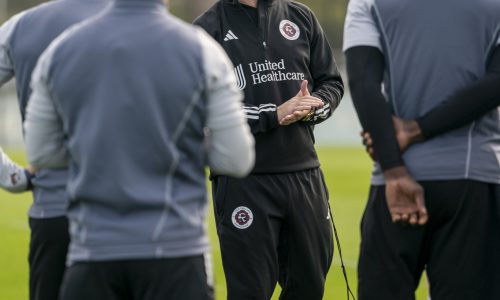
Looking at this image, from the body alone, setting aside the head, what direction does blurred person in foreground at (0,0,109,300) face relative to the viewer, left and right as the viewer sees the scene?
facing away from the viewer

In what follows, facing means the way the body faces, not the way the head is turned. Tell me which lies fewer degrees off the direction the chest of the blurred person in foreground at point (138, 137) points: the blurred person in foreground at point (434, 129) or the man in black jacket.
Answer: the man in black jacket

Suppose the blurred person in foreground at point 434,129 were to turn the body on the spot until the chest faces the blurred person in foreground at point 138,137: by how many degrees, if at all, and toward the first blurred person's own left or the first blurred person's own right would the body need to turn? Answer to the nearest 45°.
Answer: approximately 135° to the first blurred person's own left

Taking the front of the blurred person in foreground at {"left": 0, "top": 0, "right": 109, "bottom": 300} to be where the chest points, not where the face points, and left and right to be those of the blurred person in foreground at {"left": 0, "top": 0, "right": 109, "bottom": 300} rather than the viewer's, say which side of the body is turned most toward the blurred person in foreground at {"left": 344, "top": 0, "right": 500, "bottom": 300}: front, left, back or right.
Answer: right

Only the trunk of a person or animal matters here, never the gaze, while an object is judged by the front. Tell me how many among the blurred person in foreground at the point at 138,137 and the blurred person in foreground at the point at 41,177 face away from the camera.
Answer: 2

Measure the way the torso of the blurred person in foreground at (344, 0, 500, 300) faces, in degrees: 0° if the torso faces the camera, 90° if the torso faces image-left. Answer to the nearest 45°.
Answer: approximately 180°

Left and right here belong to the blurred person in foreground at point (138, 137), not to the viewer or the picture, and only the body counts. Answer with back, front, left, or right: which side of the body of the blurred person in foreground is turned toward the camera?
back
